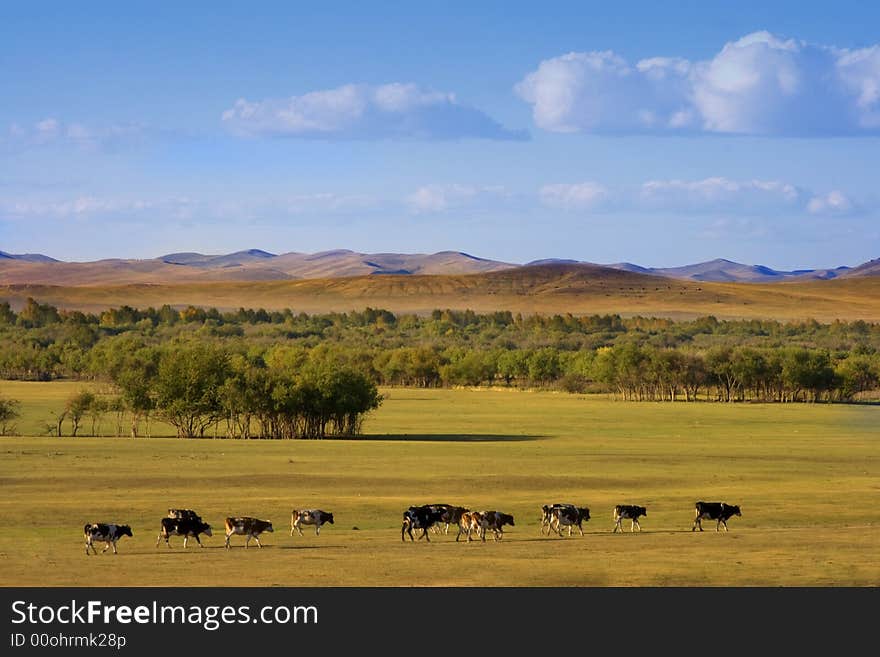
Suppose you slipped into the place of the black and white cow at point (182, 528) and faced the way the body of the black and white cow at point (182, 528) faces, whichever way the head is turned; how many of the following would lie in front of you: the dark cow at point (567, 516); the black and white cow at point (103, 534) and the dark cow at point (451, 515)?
2

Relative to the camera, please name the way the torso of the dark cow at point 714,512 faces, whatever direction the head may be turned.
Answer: to the viewer's right

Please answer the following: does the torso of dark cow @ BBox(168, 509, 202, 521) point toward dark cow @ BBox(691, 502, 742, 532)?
yes

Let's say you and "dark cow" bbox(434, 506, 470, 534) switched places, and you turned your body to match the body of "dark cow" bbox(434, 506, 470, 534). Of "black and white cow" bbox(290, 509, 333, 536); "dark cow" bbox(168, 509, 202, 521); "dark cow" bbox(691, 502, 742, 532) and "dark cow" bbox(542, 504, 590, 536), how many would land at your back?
2

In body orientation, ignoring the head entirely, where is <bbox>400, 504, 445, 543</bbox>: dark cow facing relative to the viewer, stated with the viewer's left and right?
facing to the right of the viewer

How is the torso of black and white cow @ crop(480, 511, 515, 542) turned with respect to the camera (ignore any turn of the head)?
to the viewer's right

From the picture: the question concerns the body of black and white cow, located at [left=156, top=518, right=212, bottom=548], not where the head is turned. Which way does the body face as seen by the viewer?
to the viewer's right

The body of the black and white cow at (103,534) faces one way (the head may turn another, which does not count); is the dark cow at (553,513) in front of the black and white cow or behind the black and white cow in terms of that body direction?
in front

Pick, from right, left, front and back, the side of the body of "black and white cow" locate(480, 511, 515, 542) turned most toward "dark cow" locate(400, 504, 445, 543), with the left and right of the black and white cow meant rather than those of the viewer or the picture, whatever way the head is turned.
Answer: back

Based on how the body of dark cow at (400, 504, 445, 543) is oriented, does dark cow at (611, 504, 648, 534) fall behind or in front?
in front
